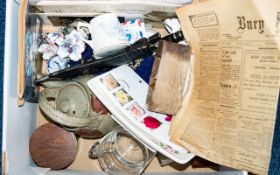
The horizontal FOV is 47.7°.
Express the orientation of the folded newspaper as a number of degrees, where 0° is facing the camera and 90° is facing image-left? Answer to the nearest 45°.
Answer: approximately 0°
